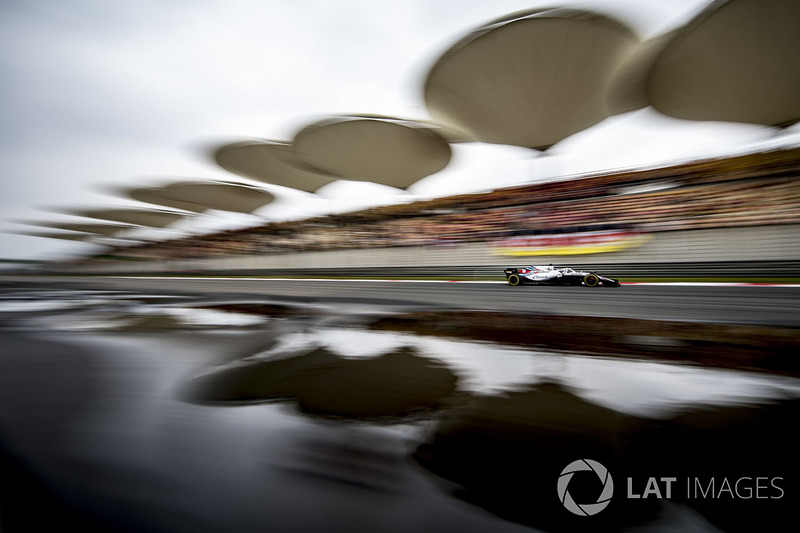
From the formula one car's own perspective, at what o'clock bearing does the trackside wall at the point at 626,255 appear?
The trackside wall is roughly at 10 o'clock from the formula one car.

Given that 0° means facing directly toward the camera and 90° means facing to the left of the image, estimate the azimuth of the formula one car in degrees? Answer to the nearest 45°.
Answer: approximately 270°
